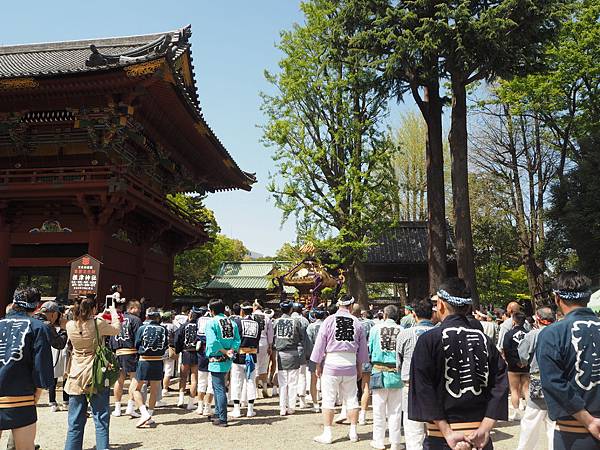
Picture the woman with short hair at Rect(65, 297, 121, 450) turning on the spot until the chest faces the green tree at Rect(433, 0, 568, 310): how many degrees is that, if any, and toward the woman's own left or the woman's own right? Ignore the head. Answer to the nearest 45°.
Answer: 0° — they already face it

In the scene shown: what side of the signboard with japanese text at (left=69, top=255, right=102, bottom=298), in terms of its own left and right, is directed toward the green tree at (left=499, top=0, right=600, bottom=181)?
left

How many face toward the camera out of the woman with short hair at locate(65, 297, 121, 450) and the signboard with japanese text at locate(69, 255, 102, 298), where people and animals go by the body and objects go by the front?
1

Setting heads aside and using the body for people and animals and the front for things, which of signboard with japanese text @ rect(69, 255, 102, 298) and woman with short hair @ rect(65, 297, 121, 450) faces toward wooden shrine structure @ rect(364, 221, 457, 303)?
the woman with short hair

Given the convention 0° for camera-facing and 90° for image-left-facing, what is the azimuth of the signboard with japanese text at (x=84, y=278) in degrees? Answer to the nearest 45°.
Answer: approximately 0°

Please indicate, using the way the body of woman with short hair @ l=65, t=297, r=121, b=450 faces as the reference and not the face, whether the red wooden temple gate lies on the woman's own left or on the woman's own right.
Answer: on the woman's own left

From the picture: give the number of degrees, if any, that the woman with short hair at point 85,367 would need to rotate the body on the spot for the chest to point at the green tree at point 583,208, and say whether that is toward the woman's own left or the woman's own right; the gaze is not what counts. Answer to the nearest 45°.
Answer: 0° — they already face it

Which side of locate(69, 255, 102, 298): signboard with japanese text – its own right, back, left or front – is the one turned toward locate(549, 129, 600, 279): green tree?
left

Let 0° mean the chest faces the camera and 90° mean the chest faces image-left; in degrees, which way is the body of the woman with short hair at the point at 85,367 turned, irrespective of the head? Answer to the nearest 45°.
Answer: approximately 225°
